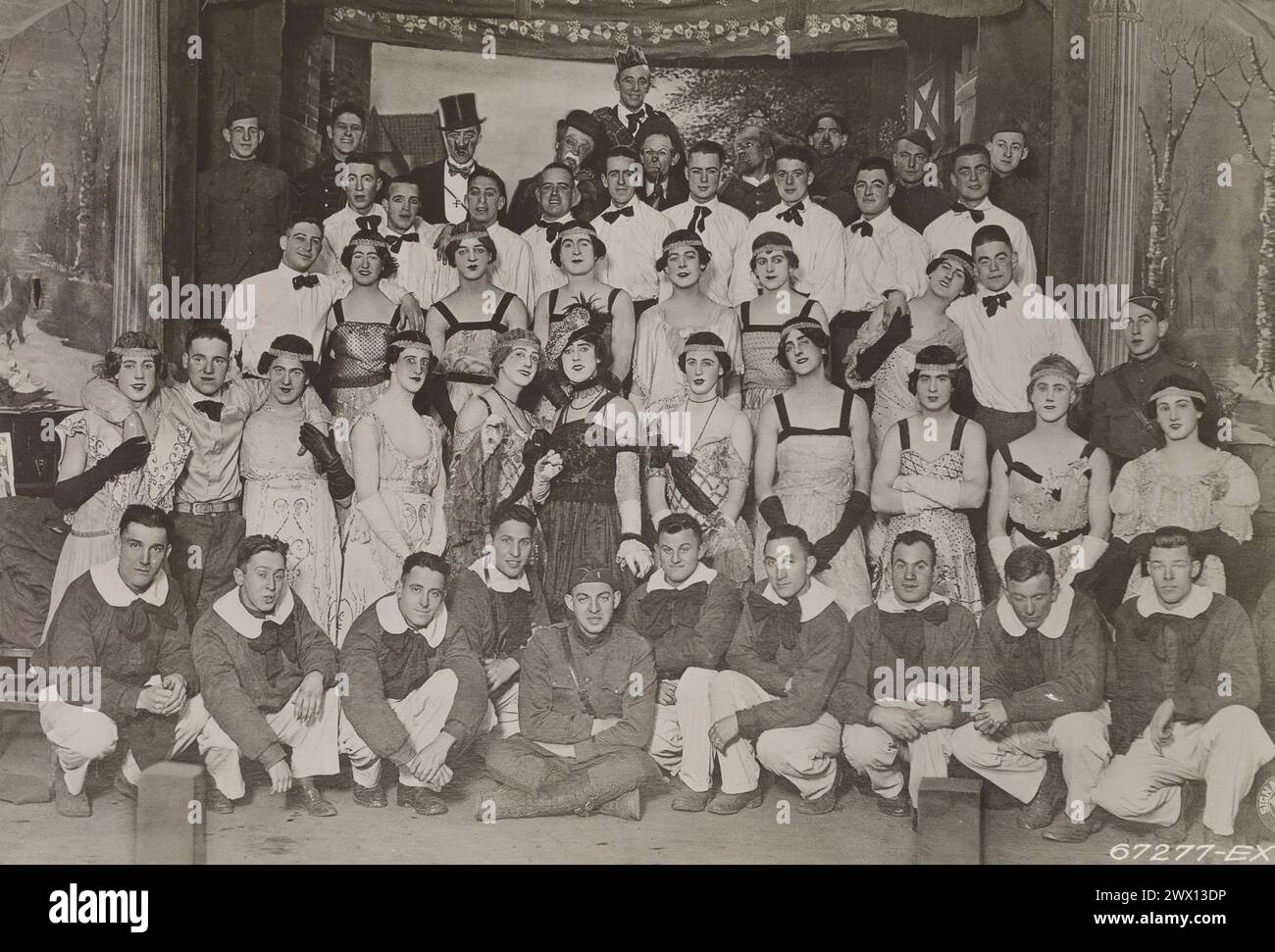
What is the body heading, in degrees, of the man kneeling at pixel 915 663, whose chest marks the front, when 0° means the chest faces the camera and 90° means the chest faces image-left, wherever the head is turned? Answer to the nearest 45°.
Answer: approximately 0°

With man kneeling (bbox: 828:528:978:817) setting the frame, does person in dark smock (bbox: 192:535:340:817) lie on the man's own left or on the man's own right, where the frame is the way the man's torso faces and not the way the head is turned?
on the man's own right

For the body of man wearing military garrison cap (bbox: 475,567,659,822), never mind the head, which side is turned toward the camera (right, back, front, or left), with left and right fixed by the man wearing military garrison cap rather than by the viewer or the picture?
front

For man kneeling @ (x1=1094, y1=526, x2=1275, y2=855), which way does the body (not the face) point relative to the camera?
toward the camera

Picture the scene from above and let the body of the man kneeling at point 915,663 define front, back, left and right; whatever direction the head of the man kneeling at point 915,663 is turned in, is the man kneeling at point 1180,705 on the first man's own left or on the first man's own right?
on the first man's own left

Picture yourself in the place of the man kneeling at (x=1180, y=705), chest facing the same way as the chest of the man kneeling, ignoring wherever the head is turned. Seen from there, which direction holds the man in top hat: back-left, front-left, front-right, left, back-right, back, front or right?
right

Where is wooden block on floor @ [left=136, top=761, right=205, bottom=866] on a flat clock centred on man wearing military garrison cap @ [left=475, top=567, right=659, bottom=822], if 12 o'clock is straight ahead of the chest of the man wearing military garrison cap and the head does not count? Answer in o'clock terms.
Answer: The wooden block on floor is roughly at 3 o'clock from the man wearing military garrison cap.

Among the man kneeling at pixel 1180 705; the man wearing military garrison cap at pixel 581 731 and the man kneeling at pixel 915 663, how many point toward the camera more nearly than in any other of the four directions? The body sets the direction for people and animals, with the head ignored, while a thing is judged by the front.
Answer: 3

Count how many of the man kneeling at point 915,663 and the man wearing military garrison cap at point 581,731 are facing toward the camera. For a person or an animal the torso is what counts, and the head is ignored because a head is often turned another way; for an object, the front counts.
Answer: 2

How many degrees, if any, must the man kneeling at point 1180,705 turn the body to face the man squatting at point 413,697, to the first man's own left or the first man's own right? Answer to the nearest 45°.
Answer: approximately 90° to the first man's own right

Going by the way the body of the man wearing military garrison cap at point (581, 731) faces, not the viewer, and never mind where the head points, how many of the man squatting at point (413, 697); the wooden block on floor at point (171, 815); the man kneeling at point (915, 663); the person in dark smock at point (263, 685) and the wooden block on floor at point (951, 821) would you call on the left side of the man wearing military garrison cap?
2

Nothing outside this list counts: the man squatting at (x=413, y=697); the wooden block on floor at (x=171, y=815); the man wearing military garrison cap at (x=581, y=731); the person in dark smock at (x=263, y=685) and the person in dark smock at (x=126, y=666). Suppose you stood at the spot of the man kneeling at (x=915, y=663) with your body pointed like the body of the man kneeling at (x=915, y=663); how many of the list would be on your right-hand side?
5
